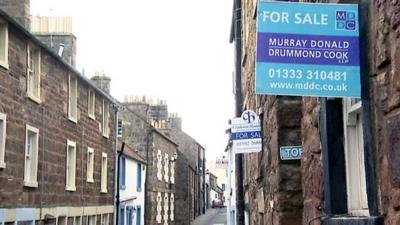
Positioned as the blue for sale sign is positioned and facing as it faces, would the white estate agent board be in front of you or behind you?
behind

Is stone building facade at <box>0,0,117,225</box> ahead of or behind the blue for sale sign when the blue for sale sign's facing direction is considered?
behind

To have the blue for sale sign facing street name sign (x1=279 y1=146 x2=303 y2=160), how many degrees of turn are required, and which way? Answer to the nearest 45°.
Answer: approximately 180°

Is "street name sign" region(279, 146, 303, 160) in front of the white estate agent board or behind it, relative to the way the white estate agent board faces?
in front

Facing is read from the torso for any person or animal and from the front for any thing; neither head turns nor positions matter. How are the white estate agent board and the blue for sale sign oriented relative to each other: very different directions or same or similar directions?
same or similar directions

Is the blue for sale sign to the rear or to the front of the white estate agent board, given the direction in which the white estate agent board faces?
to the front

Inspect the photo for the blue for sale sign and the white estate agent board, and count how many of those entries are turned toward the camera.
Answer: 2

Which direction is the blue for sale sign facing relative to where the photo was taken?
toward the camera
